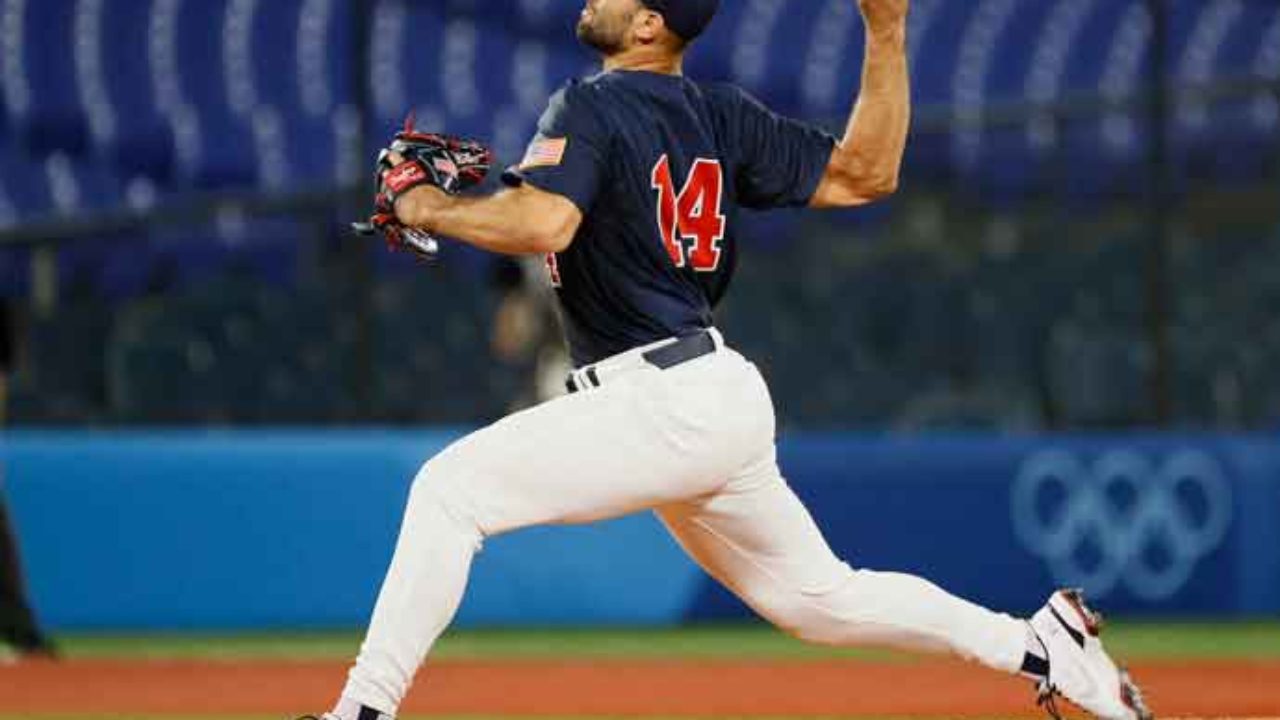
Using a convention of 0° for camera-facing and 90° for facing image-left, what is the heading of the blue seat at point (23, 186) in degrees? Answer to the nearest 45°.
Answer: approximately 315°

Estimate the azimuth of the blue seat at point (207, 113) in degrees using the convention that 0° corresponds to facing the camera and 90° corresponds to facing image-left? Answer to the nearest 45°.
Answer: approximately 315°

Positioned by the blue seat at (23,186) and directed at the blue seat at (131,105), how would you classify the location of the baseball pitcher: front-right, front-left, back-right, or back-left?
back-right

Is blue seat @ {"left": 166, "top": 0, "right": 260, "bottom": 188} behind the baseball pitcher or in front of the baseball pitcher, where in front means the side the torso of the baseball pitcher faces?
in front

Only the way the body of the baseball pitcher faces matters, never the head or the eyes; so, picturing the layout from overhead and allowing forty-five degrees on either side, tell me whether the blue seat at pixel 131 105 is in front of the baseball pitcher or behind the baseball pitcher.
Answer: in front

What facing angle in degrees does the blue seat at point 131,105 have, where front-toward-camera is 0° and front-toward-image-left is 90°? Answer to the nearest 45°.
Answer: approximately 315°

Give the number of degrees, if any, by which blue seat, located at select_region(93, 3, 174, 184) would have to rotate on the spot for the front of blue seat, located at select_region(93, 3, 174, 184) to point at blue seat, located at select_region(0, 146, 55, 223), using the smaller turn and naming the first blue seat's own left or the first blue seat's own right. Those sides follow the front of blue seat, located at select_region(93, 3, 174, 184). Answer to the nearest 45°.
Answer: approximately 90° to the first blue seat's own right

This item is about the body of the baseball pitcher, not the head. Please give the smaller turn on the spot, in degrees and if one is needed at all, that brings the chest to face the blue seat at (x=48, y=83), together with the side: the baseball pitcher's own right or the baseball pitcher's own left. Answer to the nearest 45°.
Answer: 0° — they already face it
